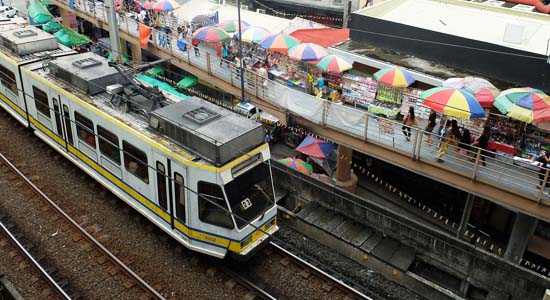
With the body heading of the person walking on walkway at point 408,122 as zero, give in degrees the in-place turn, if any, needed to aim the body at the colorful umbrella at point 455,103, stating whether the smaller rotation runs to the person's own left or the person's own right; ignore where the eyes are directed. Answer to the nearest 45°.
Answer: approximately 180°

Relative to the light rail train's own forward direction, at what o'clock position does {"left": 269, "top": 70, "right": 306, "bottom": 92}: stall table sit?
The stall table is roughly at 9 o'clock from the light rail train.

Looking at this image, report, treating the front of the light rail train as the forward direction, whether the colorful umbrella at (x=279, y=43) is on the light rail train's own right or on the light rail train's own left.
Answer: on the light rail train's own left

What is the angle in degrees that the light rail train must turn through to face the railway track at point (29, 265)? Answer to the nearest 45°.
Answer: approximately 135° to its right

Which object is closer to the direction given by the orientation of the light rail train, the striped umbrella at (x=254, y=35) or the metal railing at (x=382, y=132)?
the metal railing

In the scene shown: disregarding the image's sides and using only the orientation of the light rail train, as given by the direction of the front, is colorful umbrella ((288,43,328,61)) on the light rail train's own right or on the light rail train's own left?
on the light rail train's own left

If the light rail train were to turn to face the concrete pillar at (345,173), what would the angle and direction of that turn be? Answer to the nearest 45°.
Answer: approximately 45° to its left

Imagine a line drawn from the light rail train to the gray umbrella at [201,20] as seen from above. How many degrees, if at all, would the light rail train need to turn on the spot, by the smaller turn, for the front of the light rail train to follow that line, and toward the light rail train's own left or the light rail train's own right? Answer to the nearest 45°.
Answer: approximately 135° to the light rail train's own left

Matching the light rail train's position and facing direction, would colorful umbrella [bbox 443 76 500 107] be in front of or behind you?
in front

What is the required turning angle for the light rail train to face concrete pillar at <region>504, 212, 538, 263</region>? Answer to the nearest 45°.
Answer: approximately 45° to its left

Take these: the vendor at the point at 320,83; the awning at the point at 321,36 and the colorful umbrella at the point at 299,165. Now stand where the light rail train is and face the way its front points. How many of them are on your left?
3

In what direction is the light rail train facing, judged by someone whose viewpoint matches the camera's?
facing the viewer and to the right of the viewer

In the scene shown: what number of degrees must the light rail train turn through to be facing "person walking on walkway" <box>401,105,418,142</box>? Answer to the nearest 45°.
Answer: approximately 45° to its left

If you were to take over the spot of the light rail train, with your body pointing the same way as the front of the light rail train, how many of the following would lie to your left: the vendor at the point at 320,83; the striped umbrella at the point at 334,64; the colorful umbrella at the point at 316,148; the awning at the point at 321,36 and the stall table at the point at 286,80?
5
